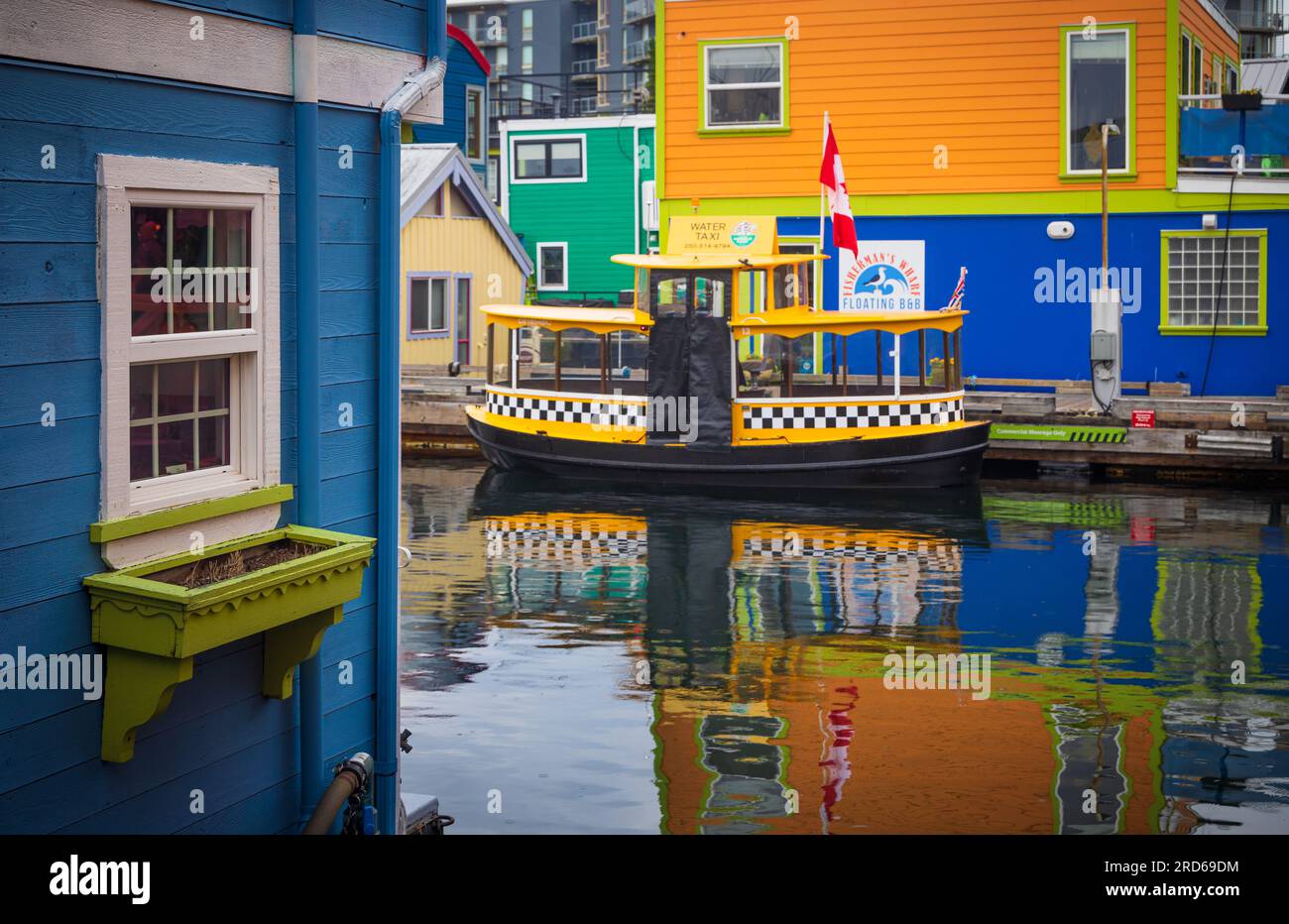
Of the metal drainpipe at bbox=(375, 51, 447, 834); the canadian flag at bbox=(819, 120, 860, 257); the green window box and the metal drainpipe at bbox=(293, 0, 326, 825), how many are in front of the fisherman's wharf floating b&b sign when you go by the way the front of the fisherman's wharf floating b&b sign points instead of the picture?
4

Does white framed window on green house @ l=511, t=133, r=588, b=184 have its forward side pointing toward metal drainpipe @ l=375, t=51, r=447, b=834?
yes

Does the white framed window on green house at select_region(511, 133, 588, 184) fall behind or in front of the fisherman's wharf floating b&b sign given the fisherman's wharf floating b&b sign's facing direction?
behind

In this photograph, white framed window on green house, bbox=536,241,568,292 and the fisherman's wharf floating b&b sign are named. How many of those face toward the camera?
2
